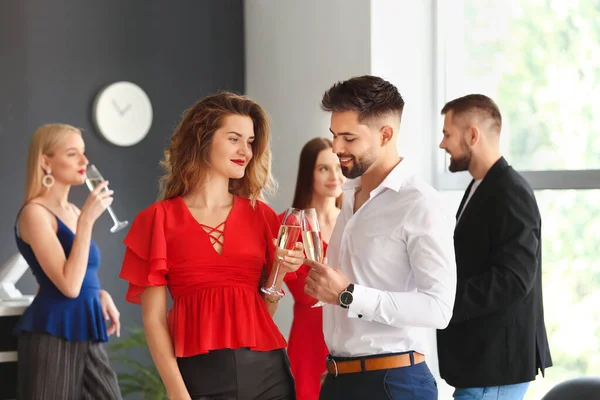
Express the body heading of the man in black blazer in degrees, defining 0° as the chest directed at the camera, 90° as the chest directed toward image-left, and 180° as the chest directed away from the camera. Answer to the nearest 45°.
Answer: approximately 90°

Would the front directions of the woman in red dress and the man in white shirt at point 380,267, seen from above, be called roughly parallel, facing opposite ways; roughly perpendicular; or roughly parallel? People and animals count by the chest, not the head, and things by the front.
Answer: roughly perpendicular

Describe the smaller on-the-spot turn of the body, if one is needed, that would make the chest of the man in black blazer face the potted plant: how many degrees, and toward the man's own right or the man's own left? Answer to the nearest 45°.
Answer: approximately 45° to the man's own right

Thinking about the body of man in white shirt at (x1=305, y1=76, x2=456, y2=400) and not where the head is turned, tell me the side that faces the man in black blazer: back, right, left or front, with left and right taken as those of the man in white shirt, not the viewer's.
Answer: back

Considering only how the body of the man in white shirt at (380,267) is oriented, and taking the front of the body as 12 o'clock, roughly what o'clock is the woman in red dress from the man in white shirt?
The woman in red dress is roughly at 4 o'clock from the man in white shirt.

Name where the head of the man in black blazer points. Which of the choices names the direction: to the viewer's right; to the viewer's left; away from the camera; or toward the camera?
to the viewer's left

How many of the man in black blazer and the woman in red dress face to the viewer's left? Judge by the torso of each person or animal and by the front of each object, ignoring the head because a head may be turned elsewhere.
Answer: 1

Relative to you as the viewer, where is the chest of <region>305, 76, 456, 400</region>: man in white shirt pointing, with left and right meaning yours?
facing the viewer and to the left of the viewer

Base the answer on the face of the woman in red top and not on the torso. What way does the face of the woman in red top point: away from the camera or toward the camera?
toward the camera

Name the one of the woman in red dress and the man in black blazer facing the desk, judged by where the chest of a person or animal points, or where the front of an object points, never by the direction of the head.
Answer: the man in black blazer

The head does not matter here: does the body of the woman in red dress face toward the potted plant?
no

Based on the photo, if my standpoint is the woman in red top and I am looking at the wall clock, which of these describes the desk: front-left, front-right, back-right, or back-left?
front-left

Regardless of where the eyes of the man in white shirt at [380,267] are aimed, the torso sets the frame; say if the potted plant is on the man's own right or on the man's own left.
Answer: on the man's own right

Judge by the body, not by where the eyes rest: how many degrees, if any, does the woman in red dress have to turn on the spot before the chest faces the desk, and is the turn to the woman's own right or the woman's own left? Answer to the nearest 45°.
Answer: approximately 135° to the woman's own right

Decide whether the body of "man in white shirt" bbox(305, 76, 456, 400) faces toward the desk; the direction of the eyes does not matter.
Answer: no

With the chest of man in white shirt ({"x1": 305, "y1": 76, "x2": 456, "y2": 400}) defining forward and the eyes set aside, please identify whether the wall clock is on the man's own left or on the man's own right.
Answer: on the man's own right

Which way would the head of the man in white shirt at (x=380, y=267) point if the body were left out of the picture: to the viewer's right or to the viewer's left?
to the viewer's left

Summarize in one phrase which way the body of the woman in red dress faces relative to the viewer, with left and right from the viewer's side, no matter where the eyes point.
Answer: facing the viewer and to the right of the viewer
